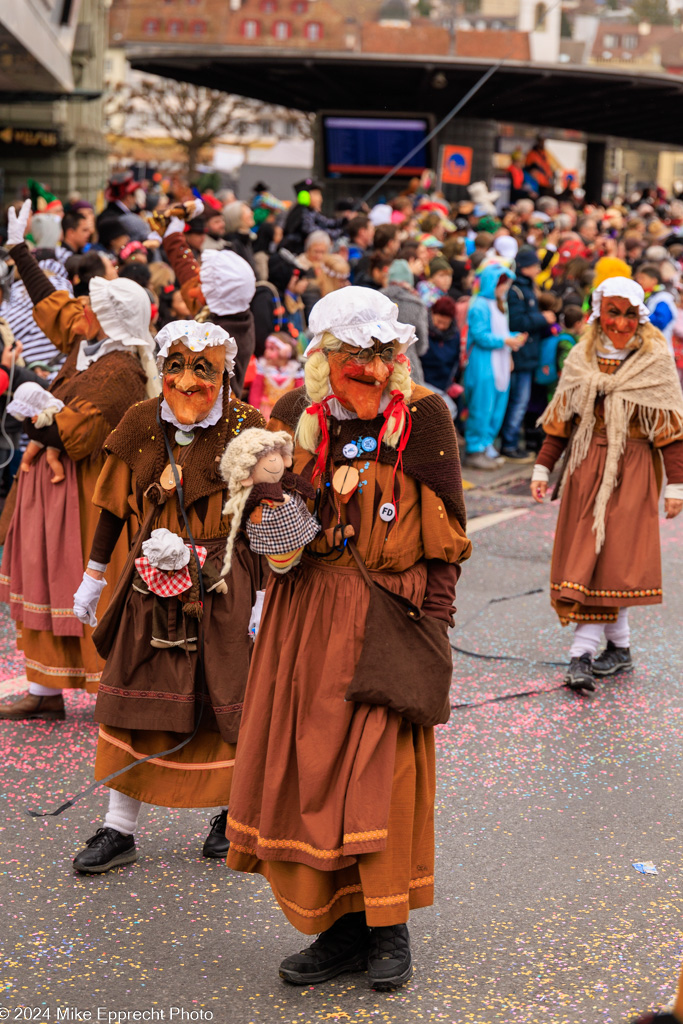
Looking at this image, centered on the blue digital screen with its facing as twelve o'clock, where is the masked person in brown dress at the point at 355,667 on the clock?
The masked person in brown dress is roughly at 12 o'clock from the blue digital screen.

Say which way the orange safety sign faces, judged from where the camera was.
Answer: facing the viewer

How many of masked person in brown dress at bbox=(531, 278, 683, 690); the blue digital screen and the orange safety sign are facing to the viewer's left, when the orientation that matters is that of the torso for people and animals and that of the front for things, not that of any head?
0

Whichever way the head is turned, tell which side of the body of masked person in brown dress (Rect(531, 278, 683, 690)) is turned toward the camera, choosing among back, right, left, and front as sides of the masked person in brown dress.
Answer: front

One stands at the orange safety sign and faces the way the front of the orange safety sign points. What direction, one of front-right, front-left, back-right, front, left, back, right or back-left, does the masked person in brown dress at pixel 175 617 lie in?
front

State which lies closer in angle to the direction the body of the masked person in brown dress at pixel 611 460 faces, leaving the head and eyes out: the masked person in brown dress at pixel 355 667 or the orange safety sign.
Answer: the masked person in brown dress

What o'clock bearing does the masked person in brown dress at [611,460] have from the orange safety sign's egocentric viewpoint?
The masked person in brown dress is roughly at 12 o'clock from the orange safety sign.

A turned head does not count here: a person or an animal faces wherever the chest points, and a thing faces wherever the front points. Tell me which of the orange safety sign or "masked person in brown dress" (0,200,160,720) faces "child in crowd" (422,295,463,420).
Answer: the orange safety sign

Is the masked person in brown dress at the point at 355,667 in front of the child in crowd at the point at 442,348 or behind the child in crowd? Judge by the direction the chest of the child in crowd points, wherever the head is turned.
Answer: in front

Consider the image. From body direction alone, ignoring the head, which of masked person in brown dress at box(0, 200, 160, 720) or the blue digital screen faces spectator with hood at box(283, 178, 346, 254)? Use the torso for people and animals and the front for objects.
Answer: the blue digital screen

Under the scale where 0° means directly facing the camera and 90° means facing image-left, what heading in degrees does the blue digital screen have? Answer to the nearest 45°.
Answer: approximately 0°

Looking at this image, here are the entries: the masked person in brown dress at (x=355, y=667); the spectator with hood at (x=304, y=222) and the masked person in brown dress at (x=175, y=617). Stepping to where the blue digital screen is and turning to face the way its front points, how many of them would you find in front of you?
3
